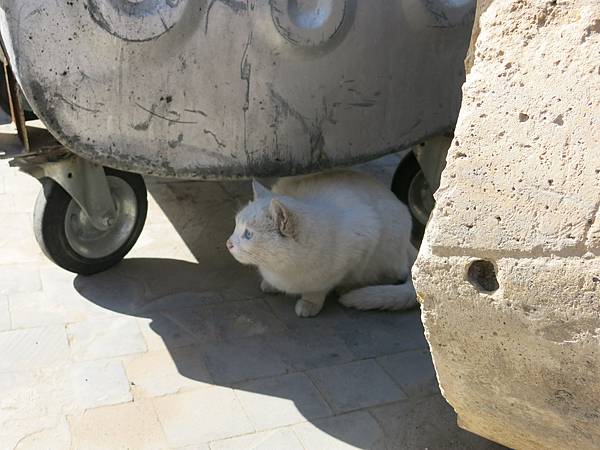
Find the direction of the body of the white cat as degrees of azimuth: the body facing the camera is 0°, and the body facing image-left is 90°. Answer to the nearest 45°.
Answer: approximately 90°

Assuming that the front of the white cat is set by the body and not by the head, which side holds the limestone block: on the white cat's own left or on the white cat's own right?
on the white cat's own left
